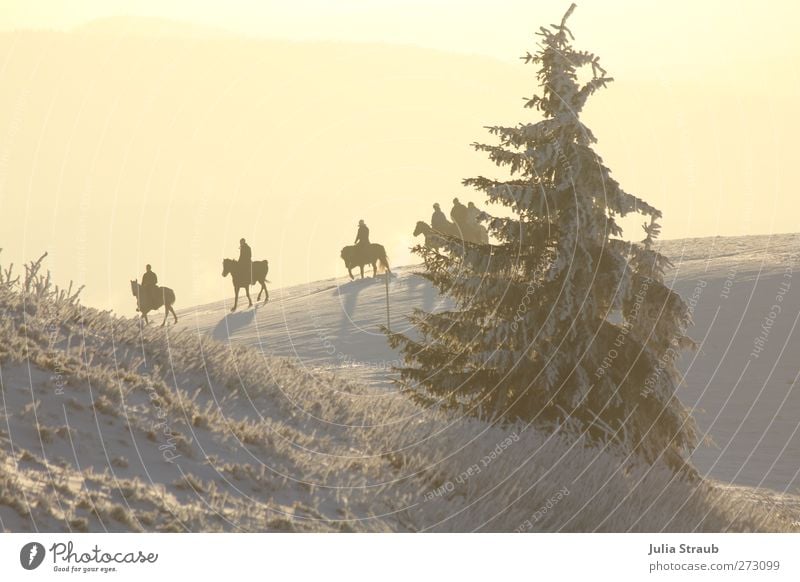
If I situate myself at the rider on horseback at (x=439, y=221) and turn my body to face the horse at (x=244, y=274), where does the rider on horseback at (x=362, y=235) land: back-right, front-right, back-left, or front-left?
front-right

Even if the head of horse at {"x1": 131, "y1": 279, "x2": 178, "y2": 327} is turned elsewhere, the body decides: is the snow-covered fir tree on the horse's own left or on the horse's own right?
on the horse's own left

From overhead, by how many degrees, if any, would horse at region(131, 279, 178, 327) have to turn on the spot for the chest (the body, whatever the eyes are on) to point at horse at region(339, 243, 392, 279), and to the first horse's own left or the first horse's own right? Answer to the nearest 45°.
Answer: approximately 135° to the first horse's own right

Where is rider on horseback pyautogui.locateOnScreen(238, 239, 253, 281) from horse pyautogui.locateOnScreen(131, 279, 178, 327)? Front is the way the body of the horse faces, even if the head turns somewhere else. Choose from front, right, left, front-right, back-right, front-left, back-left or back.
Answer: back-right

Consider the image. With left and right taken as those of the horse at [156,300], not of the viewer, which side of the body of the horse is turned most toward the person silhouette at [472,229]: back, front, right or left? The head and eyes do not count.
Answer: back

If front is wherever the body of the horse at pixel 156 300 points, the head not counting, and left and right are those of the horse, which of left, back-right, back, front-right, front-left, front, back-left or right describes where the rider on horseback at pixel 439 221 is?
back

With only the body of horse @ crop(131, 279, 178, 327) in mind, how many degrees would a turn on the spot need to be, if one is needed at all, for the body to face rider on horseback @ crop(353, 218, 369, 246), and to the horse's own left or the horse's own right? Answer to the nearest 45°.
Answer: approximately 135° to the horse's own right

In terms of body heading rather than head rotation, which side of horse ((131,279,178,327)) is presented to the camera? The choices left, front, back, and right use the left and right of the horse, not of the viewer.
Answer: left
